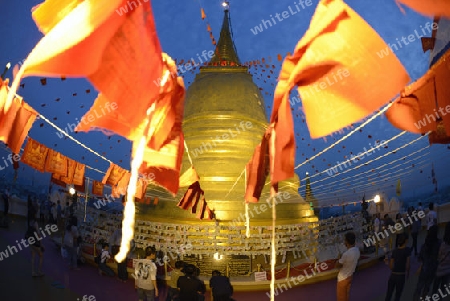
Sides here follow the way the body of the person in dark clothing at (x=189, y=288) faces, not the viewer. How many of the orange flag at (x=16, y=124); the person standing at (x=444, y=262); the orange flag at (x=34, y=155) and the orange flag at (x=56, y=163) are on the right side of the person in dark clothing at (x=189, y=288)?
1

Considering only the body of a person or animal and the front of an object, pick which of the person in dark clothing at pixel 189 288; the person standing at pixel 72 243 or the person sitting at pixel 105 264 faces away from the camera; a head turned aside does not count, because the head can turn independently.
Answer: the person in dark clothing

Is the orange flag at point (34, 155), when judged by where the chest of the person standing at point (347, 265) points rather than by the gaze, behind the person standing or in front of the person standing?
in front

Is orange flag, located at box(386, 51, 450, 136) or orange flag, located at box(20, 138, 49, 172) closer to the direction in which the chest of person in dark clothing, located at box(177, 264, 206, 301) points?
the orange flag, located at box(20, 138, 49, 172)

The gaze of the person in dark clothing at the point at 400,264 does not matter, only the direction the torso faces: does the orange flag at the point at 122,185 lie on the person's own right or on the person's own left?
on the person's own left

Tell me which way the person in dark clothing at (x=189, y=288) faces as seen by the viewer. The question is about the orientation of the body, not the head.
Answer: away from the camera

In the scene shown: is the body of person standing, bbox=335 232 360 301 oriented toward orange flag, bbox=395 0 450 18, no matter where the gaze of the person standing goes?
no
